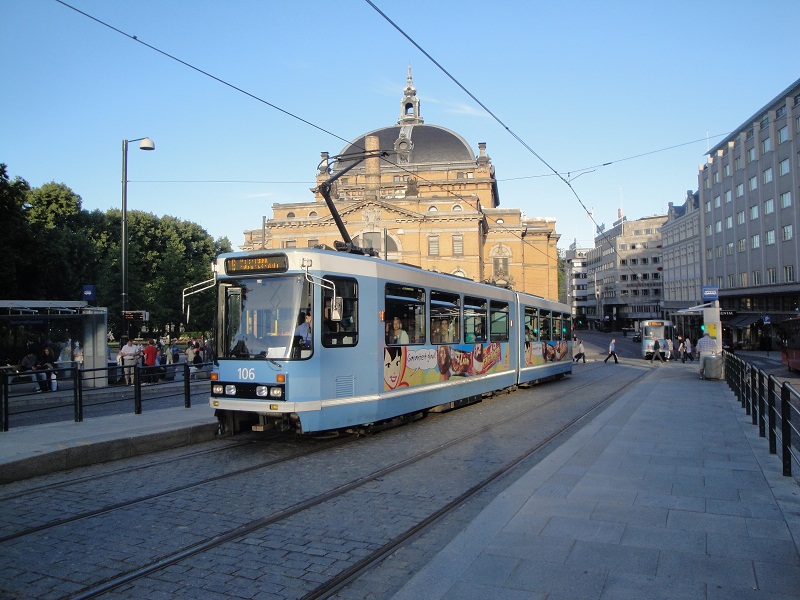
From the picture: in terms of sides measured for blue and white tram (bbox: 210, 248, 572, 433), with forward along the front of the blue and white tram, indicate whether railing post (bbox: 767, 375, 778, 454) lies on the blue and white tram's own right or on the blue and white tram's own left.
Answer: on the blue and white tram's own left

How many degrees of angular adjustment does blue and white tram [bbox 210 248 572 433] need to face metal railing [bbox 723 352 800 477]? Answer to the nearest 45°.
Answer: approximately 45° to its left

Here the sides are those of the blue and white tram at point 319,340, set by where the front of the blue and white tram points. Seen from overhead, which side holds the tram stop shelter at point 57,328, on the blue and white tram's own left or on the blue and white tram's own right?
on the blue and white tram's own right

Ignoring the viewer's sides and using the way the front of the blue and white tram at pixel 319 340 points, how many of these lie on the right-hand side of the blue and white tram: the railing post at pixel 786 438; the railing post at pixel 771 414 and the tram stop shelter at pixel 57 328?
1

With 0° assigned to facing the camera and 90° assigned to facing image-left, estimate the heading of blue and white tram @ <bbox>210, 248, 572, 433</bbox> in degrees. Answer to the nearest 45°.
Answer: approximately 45°

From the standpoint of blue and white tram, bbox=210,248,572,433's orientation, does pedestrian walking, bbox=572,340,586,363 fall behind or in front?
behind

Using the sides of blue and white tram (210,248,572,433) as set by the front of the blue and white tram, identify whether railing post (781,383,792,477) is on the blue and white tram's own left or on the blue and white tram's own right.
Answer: on the blue and white tram's own left
